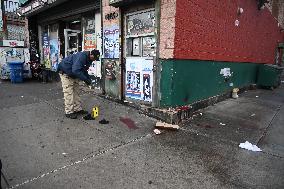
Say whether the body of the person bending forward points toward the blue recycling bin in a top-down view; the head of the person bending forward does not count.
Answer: no

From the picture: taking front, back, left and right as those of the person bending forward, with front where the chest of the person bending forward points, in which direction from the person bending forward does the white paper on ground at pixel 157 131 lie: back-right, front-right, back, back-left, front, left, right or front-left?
front-right

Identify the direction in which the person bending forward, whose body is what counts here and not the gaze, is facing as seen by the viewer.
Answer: to the viewer's right

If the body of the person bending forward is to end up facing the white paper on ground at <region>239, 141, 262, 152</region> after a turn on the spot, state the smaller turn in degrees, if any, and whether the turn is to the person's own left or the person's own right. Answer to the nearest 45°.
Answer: approximately 45° to the person's own right
